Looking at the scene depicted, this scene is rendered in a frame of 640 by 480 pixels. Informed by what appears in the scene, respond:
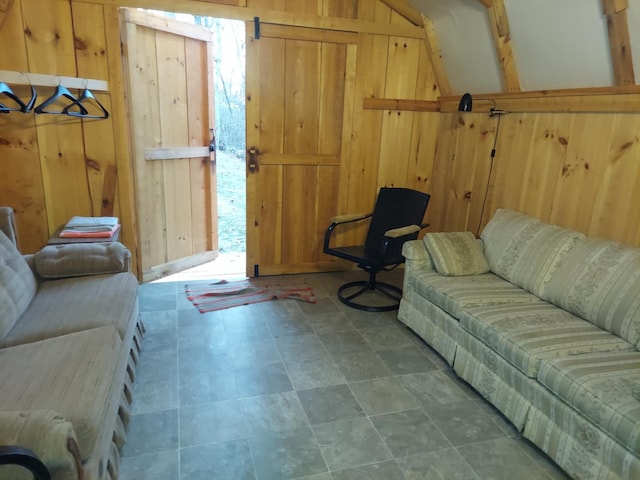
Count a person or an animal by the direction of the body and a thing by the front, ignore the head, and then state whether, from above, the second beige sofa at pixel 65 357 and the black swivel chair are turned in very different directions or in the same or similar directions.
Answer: very different directions

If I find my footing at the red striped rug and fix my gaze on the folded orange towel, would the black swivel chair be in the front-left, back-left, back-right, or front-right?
back-left

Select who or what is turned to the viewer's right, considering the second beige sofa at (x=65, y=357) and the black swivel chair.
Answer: the second beige sofa

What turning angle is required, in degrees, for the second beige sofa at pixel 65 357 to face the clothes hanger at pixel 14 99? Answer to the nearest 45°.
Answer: approximately 90° to its left

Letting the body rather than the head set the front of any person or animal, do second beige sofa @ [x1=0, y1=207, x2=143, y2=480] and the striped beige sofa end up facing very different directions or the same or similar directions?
very different directions

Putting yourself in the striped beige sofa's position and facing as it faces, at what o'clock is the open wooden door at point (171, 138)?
The open wooden door is roughly at 2 o'clock from the striped beige sofa.

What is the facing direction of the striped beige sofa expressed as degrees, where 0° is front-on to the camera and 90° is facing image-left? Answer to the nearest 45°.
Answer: approximately 45°

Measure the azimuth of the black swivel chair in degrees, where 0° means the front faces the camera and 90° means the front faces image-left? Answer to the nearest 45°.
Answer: approximately 45°

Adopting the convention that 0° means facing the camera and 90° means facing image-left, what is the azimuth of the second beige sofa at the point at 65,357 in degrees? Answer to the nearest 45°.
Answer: approximately 270°
